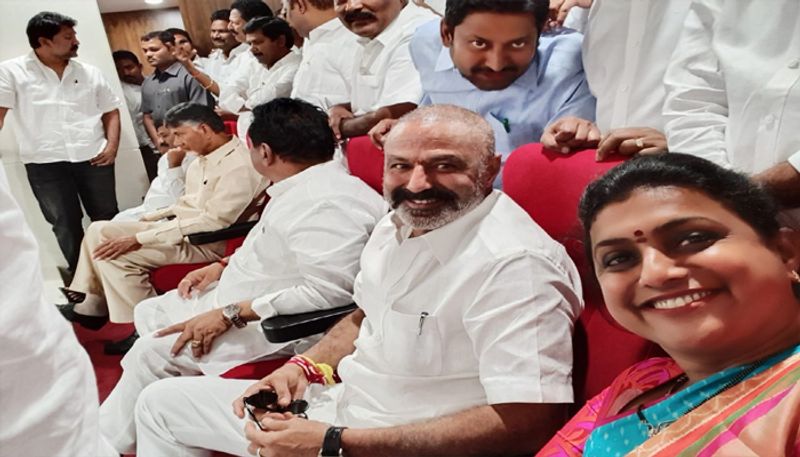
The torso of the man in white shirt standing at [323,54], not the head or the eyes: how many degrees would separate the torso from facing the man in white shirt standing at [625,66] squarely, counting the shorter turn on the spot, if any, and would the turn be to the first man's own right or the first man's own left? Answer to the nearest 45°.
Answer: approximately 90° to the first man's own left

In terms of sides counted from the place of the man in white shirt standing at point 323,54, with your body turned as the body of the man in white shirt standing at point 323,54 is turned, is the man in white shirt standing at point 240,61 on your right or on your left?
on your right

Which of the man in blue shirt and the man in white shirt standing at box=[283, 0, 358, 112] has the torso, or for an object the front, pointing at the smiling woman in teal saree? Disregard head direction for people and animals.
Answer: the man in blue shirt

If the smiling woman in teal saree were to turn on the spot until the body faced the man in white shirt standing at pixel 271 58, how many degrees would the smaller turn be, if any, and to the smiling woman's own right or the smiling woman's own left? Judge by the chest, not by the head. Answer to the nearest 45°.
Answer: approximately 90° to the smiling woman's own right

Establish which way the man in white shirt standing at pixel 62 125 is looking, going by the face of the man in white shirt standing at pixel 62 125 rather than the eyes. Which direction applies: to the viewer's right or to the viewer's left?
to the viewer's right

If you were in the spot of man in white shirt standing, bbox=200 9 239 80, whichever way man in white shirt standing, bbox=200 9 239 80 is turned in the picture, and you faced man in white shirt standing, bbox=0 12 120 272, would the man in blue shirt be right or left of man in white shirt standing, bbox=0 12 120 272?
left

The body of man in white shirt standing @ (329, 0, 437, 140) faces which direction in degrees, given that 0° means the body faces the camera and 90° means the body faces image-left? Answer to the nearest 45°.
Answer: approximately 45°
